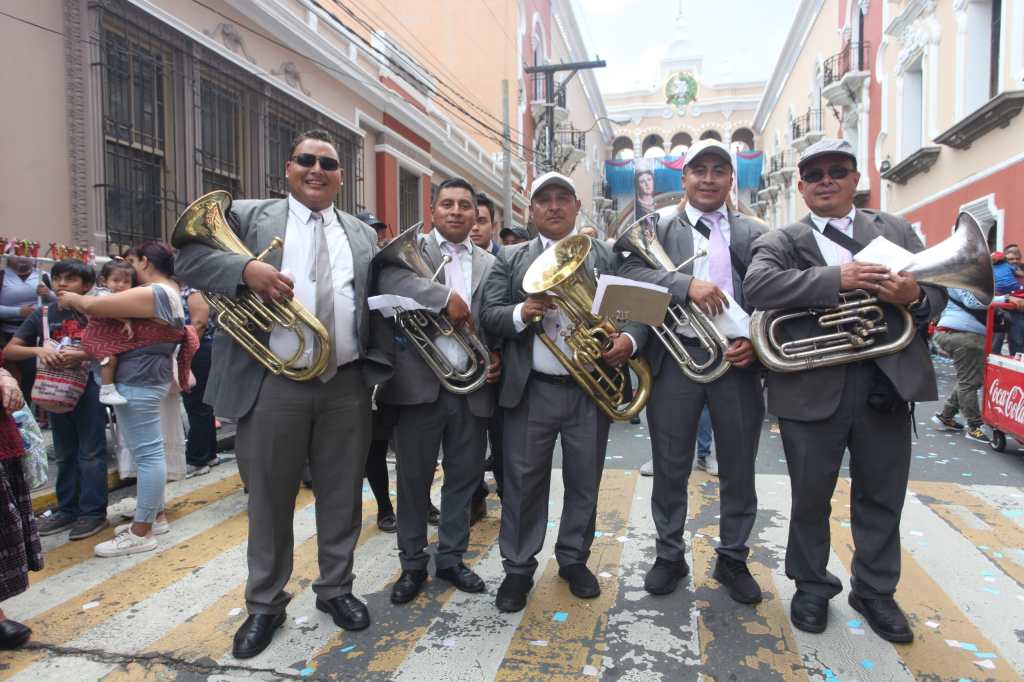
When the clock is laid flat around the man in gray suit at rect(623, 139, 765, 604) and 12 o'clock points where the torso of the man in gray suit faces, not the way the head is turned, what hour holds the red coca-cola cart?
The red coca-cola cart is roughly at 7 o'clock from the man in gray suit.

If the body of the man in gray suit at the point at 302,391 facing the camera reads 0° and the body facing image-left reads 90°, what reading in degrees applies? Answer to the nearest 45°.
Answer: approximately 0°

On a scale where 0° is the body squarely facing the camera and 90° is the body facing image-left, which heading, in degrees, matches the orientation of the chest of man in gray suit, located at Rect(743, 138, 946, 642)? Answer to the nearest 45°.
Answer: approximately 0°

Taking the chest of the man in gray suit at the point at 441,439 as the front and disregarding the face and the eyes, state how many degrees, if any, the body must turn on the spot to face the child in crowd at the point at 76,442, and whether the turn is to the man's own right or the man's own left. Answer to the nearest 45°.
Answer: approximately 135° to the man's own right

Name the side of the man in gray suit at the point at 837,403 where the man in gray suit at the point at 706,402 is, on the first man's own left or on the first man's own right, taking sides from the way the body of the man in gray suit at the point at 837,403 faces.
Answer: on the first man's own right

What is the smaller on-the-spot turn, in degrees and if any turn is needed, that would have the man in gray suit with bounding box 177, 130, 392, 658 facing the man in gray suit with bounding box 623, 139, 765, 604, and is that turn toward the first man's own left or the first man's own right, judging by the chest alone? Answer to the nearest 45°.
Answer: approximately 90° to the first man's own left

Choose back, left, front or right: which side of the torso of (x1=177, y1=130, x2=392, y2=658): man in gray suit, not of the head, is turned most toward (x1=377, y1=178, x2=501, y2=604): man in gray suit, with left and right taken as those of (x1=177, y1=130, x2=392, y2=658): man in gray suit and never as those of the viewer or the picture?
left

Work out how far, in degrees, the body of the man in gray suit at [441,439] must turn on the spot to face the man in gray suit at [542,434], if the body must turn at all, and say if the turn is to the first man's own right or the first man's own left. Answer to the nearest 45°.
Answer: approximately 90° to the first man's own left

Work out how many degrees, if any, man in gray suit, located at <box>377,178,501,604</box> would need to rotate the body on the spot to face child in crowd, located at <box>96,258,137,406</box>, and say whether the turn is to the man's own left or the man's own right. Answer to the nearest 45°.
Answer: approximately 135° to the man's own right

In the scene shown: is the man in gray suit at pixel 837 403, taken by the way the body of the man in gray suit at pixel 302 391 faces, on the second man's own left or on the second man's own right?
on the second man's own left

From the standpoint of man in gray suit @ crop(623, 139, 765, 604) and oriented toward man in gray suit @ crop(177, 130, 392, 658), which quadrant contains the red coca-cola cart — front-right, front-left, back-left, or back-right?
back-right
